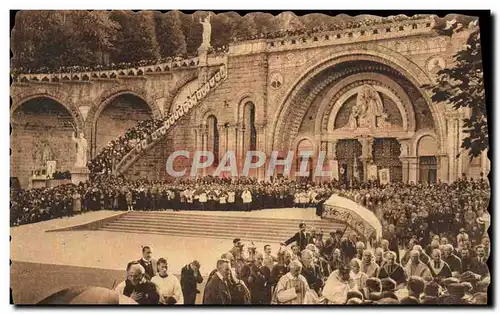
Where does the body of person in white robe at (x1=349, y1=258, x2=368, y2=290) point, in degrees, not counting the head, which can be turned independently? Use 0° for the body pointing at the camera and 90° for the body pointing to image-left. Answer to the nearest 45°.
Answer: approximately 45°

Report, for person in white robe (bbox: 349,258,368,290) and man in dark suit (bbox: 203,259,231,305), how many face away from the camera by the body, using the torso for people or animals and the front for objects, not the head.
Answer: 0

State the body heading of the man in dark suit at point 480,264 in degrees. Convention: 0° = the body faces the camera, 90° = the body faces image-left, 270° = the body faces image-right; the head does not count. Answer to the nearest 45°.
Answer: approximately 0°

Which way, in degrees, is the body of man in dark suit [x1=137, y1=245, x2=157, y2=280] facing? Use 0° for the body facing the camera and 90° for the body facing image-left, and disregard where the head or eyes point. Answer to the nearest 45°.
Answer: approximately 315°

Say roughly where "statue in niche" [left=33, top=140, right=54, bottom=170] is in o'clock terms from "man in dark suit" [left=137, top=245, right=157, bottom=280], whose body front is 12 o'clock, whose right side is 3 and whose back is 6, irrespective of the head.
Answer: The statue in niche is roughly at 5 o'clock from the man in dark suit.

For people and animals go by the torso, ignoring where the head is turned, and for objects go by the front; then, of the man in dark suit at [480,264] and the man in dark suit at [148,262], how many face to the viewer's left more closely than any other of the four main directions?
0

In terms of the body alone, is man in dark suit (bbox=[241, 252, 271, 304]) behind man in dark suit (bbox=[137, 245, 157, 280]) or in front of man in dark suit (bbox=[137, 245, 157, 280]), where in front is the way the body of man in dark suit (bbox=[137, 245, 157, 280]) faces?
in front
